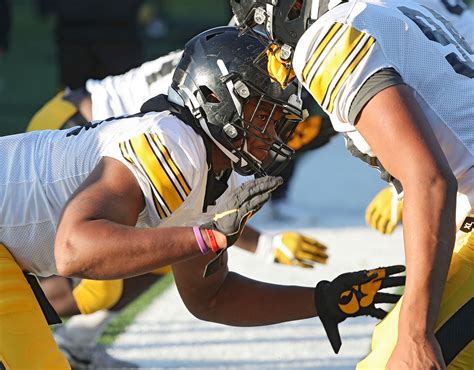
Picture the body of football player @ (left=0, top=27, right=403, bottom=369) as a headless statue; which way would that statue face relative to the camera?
to the viewer's right

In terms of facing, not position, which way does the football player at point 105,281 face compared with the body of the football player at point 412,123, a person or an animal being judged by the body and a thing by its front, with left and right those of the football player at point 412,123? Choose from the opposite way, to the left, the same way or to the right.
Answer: the opposite way

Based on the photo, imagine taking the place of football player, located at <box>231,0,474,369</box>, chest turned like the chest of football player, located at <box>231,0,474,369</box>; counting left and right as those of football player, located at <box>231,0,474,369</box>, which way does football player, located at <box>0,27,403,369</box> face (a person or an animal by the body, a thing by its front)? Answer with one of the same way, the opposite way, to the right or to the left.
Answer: the opposite way

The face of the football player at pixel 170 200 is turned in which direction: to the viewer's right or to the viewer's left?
to the viewer's right

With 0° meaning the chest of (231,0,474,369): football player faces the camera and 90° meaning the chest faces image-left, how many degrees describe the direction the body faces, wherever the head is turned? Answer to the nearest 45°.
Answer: approximately 90°
